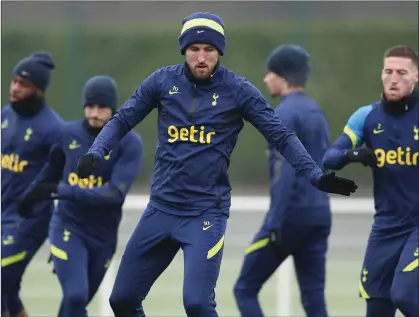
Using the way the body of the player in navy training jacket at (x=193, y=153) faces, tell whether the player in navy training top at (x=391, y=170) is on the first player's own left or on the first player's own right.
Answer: on the first player's own left

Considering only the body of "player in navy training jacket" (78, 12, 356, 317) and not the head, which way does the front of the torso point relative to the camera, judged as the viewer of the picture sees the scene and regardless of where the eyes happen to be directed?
toward the camera

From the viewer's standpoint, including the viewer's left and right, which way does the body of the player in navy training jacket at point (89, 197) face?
facing the viewer

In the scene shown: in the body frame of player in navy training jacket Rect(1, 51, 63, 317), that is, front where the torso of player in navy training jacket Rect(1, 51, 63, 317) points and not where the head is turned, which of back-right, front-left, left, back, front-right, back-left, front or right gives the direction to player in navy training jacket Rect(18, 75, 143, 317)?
left

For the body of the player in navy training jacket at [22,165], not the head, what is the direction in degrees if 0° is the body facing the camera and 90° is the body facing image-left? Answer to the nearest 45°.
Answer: approximately 45°

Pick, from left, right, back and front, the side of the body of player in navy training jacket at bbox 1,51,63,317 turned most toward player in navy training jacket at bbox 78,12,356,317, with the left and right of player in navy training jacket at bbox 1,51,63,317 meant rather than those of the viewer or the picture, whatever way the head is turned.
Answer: left
